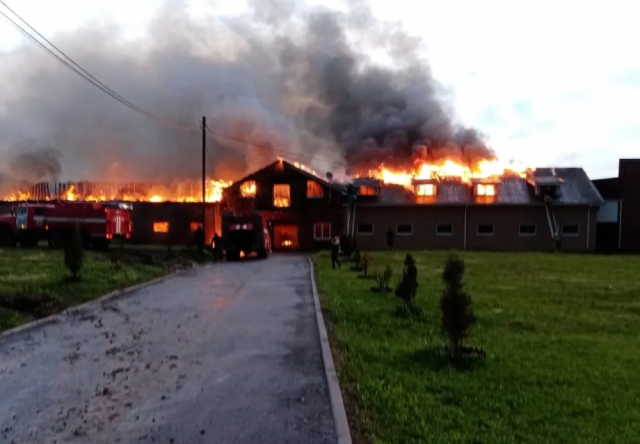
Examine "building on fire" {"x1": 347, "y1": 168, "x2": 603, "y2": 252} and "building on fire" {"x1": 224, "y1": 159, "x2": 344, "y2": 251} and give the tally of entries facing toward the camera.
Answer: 2

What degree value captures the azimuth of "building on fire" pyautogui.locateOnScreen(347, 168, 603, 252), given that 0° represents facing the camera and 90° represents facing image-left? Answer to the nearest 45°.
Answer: approximately 0°

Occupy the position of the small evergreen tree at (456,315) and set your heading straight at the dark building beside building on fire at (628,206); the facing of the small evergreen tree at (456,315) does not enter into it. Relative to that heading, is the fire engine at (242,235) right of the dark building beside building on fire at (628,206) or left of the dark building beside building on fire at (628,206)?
left

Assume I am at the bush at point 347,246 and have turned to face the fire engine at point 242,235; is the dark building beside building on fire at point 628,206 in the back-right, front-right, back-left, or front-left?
back-right

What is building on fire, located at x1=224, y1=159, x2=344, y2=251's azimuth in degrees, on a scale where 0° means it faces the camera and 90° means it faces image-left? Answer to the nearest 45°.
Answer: approximately 0°

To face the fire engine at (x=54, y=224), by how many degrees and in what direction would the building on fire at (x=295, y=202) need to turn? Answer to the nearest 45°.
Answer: approximately 45° to its right

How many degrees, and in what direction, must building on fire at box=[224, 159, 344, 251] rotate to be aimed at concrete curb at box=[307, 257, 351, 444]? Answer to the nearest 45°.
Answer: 0° — it already faces it

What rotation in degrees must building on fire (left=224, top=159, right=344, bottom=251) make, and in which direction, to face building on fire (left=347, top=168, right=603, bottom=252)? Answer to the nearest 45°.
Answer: approximately 90° to its left

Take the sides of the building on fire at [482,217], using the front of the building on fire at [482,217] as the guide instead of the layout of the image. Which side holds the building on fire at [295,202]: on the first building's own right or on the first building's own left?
on the first building's own right

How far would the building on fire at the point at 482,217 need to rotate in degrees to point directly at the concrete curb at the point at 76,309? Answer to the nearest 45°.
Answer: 0° — it already faces it

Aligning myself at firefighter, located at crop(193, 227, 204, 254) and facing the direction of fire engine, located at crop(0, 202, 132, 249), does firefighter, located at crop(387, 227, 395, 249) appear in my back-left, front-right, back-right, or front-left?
back-right

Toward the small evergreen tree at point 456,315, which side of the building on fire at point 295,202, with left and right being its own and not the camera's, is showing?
front

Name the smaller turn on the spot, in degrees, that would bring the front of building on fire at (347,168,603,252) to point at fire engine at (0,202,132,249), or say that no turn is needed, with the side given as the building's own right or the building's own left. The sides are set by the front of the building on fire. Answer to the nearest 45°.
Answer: approximately 45° to the building's own right
